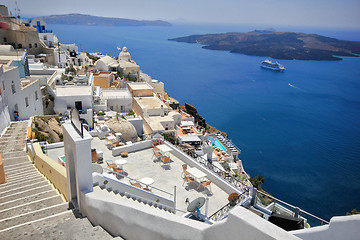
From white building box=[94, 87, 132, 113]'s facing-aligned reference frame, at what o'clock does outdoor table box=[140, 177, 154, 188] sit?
The outdoor table is roughly at 12 o'clock from the white building.

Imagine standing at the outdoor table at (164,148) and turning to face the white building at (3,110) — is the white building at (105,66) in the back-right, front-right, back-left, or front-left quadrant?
front-right

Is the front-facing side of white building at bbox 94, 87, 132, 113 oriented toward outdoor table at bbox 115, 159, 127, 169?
yes

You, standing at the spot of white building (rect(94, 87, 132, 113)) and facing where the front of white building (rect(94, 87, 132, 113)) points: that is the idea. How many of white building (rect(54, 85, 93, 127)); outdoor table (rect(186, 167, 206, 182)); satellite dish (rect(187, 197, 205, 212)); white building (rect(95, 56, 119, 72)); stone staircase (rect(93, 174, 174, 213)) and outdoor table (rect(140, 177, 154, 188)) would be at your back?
1

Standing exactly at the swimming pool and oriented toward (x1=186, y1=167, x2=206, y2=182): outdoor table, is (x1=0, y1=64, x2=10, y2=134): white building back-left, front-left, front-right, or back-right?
front-right

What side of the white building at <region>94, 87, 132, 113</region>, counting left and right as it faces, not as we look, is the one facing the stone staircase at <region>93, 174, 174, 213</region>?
front

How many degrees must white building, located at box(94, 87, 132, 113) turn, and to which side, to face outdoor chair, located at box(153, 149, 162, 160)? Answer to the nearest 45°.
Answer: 0° — it already faces it

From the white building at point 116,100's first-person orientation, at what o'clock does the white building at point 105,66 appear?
the white building at point 105,66 is roughly at 6 o'clock from the white building at point 116,100.

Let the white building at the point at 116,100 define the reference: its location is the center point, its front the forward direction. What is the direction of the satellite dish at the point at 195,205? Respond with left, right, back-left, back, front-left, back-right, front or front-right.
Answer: front

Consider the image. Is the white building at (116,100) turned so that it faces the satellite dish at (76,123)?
yes

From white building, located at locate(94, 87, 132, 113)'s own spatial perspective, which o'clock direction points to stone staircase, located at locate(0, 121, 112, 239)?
The stone staircase is roughly at 12 o'clock from the white building.

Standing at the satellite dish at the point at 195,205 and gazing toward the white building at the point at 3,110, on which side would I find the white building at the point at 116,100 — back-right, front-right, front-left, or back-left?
front-right

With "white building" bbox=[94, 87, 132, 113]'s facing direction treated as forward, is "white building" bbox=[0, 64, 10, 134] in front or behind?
in front
